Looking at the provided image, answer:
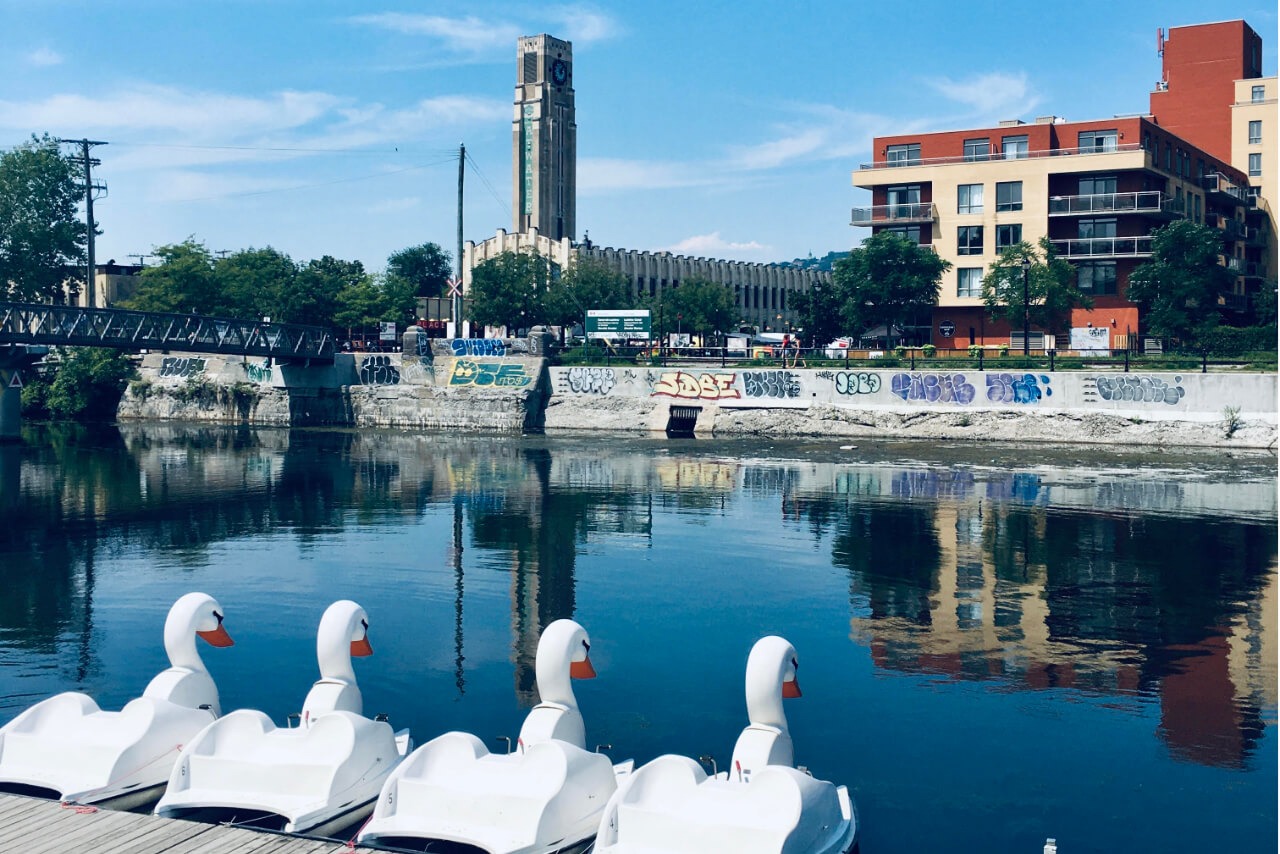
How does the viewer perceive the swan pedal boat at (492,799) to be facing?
facing away from the viewer and to the right of the viewer

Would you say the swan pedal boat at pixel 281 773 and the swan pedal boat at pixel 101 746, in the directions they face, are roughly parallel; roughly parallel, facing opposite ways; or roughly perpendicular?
roughly parallel

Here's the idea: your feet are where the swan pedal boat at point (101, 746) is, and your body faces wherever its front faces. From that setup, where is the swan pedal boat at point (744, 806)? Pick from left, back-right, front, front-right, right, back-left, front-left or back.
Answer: right

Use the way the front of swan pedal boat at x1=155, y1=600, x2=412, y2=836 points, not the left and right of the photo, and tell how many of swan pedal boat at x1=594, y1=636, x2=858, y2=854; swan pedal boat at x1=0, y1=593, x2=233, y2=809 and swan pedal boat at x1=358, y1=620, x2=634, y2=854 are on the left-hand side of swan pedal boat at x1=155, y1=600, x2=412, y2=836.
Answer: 1

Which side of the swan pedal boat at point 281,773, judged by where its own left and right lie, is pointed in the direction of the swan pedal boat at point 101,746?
left

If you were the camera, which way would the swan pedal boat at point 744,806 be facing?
facing away from the viewer and to the right of the viewer

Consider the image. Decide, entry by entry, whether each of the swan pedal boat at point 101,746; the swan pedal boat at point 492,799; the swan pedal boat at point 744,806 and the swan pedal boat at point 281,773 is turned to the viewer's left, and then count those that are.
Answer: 0

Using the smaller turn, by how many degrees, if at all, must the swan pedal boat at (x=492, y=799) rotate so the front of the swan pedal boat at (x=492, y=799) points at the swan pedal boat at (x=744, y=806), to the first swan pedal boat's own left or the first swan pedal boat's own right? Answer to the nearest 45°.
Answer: approximately 45° to the first swan pedal boat's own right

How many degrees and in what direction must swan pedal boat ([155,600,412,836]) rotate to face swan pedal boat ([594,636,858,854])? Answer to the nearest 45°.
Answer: approximately 90° to its right

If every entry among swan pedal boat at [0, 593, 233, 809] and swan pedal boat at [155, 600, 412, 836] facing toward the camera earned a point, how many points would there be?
0

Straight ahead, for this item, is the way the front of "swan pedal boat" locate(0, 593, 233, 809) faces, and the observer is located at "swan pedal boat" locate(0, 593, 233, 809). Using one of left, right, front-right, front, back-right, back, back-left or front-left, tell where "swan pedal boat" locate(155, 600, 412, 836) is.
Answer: right

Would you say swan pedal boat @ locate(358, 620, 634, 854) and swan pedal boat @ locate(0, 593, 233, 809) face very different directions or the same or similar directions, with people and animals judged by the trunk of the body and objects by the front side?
same or similar directions

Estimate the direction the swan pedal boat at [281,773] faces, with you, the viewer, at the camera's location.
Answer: facing away from the viewer and to the right of the viewer

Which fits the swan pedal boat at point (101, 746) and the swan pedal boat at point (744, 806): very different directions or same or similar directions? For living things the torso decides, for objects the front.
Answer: same or similar directions

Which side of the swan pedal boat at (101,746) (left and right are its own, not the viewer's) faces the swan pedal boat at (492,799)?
right

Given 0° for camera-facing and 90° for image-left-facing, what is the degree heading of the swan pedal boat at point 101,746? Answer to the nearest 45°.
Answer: approximately 225°

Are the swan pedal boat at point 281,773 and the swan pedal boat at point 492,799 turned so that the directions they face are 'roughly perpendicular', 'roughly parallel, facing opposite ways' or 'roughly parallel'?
roughly parallel
